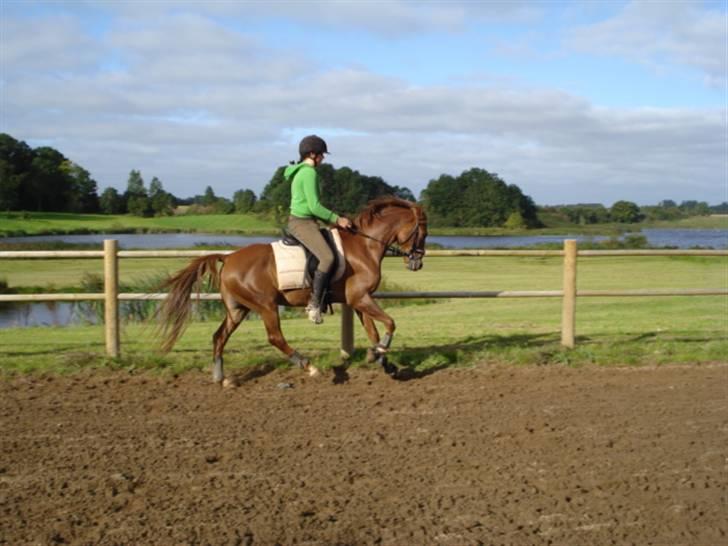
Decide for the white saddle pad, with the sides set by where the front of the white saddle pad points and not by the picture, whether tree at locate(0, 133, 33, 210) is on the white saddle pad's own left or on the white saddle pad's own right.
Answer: on the white saddle pad's own left

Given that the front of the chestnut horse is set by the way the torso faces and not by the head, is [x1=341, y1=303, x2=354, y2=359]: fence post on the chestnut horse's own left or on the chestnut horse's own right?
on the chestnut horse's own left

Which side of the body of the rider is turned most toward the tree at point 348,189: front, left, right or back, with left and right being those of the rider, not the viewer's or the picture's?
left

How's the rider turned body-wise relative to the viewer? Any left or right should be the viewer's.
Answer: facing to the right of the viewer

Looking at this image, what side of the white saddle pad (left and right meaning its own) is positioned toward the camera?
right

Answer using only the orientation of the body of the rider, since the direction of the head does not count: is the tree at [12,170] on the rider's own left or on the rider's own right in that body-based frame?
on the rider's own left

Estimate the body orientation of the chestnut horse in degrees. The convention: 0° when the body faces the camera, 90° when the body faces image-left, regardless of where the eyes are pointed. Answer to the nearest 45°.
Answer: approximately 270°
